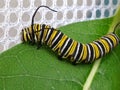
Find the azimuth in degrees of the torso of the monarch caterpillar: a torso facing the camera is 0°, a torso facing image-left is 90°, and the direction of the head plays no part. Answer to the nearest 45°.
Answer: approximately 90°
